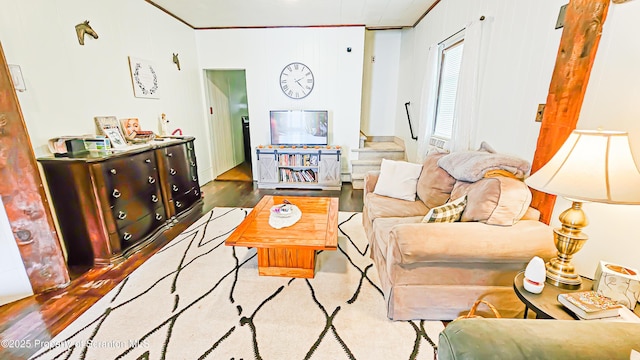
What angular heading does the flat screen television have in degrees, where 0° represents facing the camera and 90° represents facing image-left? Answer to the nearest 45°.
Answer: approximately 0°

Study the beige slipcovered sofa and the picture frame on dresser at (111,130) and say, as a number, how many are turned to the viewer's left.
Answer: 1

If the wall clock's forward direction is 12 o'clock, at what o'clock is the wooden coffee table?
The wooden coffee table is roughly at 12 o'clock from the wall clock.

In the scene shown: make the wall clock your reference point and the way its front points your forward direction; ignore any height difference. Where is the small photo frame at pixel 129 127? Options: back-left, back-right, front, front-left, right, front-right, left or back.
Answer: front-right

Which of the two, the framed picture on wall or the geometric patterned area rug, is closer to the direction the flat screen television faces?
the geometric patterned area rug

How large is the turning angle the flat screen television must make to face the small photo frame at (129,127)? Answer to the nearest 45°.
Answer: approximately 45° to its right

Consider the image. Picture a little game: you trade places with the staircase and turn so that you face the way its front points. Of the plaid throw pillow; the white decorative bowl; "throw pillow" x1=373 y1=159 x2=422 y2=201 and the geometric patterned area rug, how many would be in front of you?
4

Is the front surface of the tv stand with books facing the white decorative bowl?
yes

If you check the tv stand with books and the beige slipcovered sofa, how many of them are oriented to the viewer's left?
1

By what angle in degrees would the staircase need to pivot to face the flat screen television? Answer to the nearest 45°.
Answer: approximately 90° to its right
